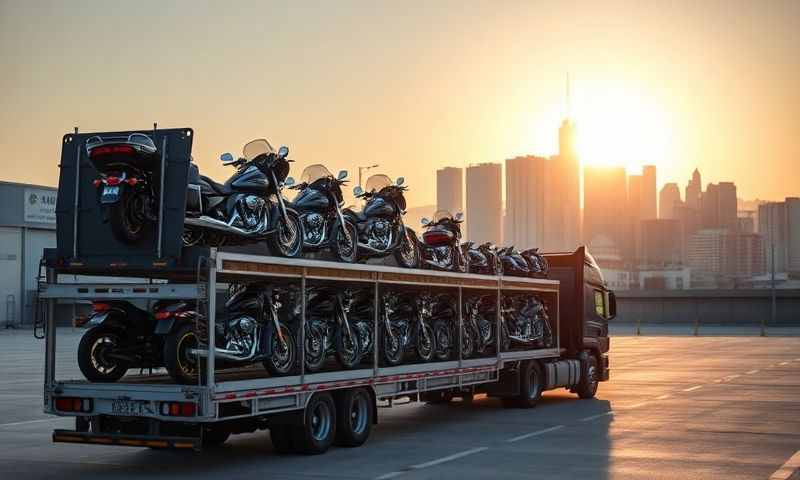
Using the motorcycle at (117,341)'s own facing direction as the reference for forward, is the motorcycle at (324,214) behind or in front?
in front

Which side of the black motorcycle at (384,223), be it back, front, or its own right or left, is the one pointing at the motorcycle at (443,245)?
left

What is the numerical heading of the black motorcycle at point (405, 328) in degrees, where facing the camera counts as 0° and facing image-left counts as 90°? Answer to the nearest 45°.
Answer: approximately 315°

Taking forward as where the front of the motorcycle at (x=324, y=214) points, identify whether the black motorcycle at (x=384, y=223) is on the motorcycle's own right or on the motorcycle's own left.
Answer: on the motorcycle's own left

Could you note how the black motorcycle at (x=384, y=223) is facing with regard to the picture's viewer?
facing the viewer and to the right of the viewer

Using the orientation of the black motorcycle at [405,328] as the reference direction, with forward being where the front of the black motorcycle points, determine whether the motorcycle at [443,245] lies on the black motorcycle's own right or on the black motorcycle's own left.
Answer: on the black motorcycle's own left

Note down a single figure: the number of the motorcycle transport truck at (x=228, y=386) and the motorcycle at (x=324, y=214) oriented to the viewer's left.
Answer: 0

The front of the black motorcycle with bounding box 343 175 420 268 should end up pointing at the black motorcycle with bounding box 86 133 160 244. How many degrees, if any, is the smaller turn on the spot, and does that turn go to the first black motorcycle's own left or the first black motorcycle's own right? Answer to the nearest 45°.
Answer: approximately 90° to the first black motorcycle's own right
